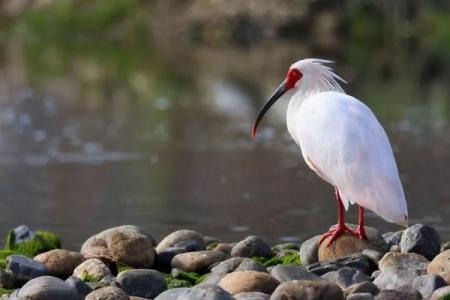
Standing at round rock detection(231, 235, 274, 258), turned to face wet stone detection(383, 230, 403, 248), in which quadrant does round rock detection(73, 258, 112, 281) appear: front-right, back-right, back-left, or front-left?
back-right

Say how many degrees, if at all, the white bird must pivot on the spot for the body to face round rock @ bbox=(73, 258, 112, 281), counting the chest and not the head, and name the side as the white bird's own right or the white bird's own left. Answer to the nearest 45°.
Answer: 0° — it already faces it

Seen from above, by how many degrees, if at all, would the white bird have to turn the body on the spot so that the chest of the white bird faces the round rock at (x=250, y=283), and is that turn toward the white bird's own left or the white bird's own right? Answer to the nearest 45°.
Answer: approximately 45° to the white bird's own left

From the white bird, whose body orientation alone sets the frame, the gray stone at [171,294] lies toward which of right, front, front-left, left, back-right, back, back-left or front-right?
front-left

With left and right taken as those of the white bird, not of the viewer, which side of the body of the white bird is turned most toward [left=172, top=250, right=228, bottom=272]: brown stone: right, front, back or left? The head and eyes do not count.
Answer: front

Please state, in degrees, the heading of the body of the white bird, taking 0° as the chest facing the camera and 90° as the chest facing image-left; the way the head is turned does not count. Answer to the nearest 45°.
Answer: approximately 90°
